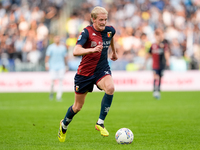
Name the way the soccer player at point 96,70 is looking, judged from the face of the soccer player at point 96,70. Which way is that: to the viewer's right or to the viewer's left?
to the viewer's right

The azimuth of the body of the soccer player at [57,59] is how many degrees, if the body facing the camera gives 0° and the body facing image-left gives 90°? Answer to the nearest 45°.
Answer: approximately 0°

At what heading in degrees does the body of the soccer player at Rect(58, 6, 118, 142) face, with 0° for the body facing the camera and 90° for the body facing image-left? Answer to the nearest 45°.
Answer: approximately 315°

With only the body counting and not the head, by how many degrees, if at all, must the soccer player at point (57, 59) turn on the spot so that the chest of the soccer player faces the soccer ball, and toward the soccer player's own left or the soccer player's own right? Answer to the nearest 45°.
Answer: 0° — they already face it
